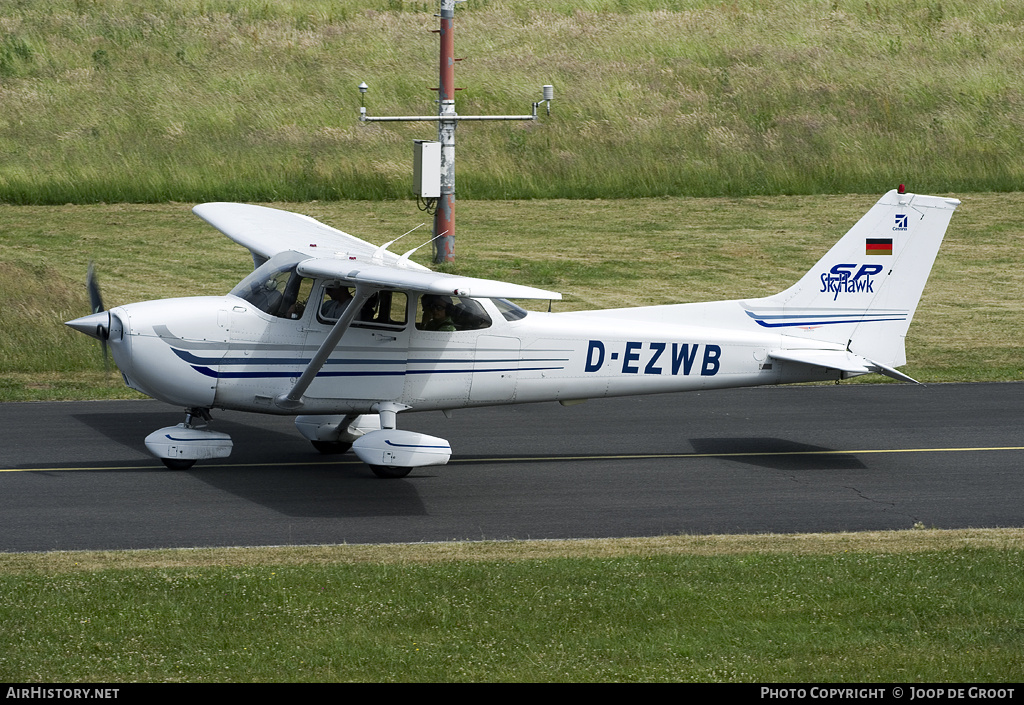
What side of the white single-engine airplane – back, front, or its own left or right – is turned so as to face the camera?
left

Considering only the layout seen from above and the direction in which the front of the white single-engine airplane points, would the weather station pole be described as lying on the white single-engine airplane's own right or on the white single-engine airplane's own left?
on the white single-engine airplane's own right
